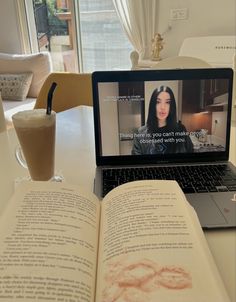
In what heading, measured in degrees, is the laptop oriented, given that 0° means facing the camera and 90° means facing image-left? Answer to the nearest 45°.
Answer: approximately 0°

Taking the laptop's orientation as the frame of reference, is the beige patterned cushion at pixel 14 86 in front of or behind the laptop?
behind

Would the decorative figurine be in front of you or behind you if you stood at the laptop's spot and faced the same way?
behind

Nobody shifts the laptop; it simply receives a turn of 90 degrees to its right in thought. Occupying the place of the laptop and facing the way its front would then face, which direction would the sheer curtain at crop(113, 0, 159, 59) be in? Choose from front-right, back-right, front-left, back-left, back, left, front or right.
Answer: right
